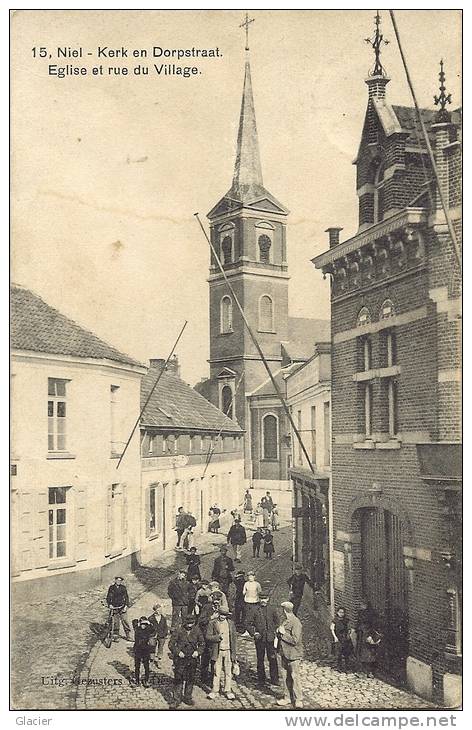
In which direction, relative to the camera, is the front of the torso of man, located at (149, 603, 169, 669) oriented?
toward the camera

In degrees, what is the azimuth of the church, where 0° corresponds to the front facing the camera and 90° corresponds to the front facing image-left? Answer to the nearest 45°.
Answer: approximately 45°

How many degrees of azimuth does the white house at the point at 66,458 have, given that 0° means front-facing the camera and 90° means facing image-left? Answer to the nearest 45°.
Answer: approximately 315°

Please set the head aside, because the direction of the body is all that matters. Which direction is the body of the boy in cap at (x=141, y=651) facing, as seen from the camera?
toward the camera

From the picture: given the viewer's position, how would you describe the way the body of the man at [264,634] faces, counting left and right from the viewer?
facing the viewer

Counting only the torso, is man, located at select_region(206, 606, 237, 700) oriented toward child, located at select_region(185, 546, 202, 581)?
no

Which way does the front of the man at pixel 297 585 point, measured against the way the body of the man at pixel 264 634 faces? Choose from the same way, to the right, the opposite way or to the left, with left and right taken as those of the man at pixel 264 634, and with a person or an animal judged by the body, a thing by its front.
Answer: the same way

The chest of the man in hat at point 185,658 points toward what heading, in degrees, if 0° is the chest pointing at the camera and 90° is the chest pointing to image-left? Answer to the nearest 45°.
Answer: approximately 0°
